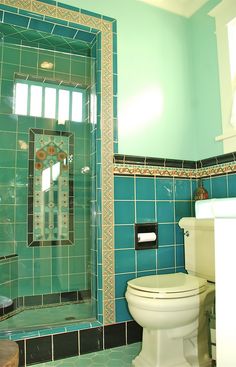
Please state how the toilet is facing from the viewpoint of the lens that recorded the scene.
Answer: facing the viewer and to the left of the viewer
